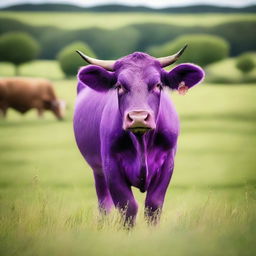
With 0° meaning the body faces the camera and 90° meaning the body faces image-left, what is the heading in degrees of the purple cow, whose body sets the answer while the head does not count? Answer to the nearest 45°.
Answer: approximately 0°

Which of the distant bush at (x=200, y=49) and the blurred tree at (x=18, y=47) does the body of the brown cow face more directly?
the distant bush

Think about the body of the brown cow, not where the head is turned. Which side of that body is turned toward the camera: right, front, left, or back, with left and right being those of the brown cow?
right

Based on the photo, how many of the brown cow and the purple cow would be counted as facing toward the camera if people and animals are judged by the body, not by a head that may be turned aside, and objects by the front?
1

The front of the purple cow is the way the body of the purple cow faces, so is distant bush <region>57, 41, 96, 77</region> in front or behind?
behind

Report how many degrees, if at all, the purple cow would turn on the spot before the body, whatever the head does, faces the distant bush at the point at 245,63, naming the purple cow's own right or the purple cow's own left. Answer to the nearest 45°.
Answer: approximately 135° to the purple cow's own left

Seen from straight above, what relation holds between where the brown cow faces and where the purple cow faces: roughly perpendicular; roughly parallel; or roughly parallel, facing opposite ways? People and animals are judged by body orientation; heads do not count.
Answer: roughly perpendicular
